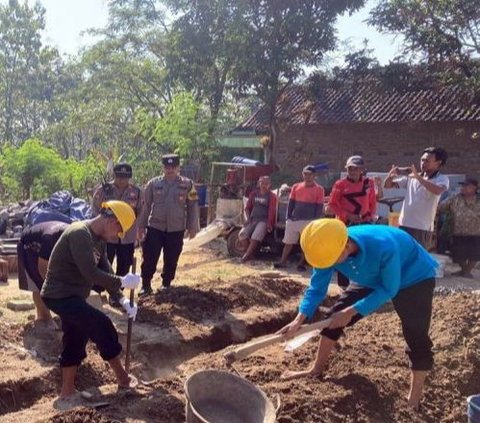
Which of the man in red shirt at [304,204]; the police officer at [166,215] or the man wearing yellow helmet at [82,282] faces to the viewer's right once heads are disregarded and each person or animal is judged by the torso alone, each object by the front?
the man wearing yellow helmet

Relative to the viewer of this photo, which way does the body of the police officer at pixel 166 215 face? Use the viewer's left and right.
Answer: facing the viewer

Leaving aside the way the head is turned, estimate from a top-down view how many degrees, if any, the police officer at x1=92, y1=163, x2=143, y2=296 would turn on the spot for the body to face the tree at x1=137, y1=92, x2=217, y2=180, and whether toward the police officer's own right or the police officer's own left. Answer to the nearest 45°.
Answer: approximately 180°

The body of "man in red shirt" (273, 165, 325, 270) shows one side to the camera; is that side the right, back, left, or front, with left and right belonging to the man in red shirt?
front

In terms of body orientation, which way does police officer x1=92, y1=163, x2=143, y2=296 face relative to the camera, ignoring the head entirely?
toward the camera

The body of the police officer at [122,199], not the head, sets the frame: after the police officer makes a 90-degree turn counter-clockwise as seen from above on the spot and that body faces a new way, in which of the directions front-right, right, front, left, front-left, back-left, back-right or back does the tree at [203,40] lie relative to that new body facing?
left

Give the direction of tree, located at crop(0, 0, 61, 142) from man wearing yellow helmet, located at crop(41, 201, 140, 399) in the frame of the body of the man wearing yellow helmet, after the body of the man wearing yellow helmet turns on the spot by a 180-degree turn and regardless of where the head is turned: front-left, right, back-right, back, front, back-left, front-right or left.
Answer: right

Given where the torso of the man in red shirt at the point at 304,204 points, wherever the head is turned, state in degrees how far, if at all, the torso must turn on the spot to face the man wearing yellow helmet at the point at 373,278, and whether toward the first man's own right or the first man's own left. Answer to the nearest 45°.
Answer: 0° — they already face them

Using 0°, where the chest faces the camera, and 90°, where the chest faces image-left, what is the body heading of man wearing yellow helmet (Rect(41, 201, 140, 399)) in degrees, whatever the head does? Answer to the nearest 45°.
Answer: approximately 270°

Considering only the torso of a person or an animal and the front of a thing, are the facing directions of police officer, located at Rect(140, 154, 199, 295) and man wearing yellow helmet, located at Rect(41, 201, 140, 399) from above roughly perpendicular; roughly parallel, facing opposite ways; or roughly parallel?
roughly perpendicular

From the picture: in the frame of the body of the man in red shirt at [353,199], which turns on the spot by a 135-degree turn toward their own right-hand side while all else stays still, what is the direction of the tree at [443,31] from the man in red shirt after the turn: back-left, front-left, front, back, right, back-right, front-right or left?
front-right

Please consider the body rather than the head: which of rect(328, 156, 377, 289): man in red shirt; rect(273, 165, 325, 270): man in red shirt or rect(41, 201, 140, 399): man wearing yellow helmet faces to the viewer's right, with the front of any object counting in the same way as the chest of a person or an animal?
the man wearing yellow helmet

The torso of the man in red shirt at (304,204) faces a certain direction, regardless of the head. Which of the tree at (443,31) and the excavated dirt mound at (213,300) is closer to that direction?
the excavated dirt mound

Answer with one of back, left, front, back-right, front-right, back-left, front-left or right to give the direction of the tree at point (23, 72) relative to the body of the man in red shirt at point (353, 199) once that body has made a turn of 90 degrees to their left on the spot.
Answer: back-left

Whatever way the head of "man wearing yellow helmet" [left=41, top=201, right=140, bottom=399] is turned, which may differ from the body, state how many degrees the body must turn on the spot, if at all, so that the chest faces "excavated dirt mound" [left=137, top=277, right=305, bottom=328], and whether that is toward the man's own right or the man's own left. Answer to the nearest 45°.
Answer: approximately 45° to the man's own left
